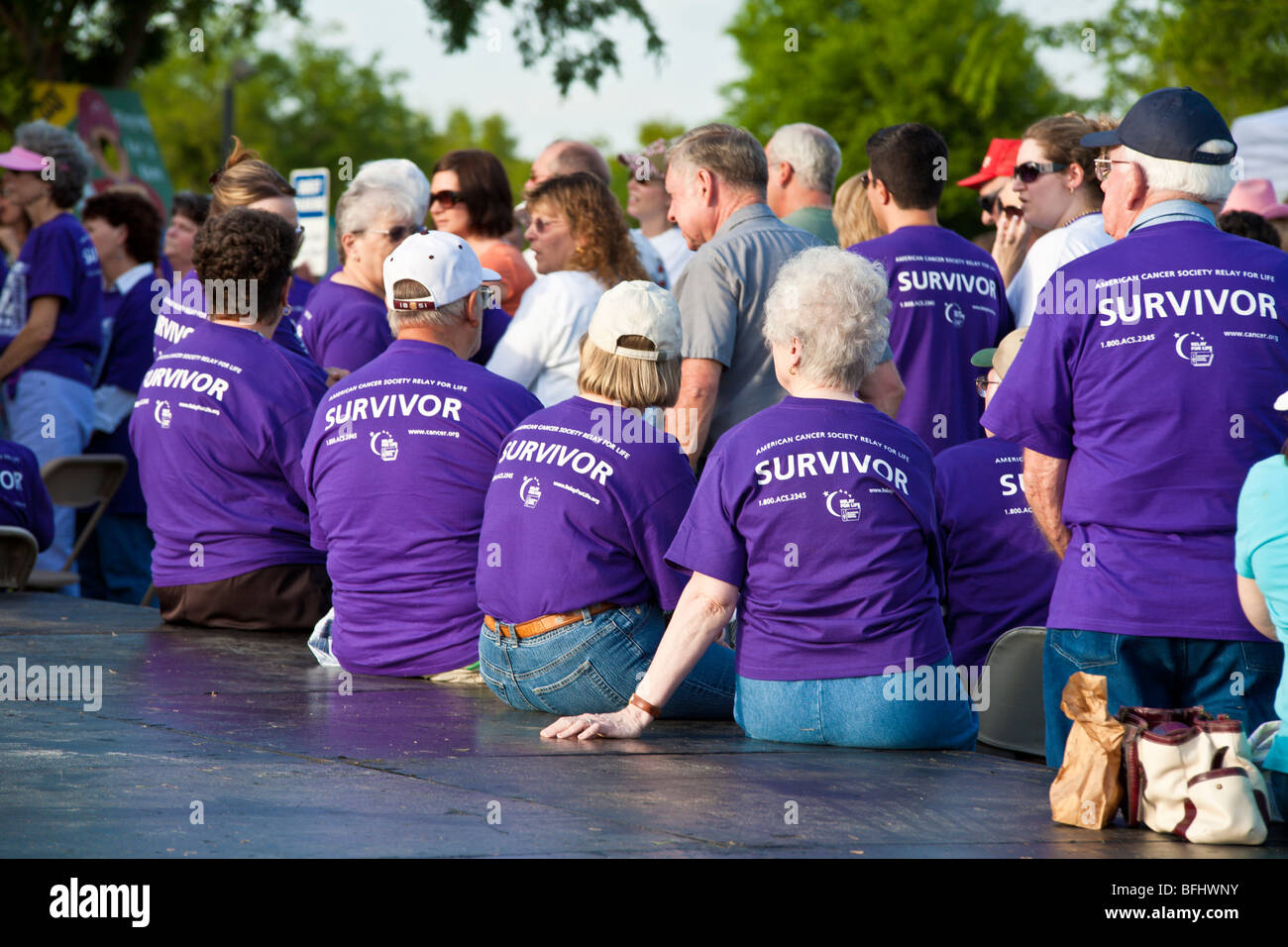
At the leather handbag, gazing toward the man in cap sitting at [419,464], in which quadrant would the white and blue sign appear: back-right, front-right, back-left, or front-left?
front-right

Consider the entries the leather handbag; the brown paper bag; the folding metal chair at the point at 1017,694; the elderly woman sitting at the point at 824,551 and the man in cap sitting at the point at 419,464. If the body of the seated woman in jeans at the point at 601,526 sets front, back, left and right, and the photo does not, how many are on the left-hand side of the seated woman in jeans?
1

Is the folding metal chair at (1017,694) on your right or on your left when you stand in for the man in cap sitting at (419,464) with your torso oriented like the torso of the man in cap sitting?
on your right

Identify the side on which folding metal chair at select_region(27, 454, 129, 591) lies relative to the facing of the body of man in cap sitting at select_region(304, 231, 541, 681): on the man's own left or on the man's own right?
on the man's own left

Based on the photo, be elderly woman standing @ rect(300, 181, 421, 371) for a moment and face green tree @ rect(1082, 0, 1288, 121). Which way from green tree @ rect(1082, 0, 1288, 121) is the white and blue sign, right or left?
left

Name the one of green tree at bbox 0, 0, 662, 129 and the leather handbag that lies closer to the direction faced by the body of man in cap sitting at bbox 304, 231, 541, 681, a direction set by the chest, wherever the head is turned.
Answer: the green tree

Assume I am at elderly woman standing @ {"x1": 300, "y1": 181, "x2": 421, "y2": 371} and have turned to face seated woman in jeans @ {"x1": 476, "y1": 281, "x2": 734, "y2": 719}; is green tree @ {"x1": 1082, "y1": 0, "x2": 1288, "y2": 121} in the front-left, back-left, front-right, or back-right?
back-left

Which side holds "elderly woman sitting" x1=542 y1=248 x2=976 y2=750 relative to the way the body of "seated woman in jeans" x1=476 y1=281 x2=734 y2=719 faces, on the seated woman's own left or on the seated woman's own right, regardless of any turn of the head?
on the seated woman's own right

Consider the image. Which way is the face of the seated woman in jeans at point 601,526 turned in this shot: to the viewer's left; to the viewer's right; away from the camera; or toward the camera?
away from the camera

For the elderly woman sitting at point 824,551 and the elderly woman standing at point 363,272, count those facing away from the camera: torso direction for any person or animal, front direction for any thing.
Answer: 1

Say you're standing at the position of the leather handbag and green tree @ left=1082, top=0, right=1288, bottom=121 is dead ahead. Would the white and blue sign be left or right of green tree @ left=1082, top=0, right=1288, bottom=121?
left

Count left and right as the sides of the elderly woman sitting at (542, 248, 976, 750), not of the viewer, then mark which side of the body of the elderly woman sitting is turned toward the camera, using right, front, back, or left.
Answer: back

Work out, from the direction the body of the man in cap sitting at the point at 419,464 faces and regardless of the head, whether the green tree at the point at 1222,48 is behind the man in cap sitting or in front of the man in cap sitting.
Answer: in front

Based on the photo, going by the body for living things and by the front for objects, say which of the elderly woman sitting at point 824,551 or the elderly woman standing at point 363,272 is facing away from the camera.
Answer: the elderly woman sitting at point 824,551

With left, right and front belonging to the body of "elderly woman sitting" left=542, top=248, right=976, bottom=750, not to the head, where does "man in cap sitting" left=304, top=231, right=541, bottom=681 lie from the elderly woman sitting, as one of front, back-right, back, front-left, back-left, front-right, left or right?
front-left

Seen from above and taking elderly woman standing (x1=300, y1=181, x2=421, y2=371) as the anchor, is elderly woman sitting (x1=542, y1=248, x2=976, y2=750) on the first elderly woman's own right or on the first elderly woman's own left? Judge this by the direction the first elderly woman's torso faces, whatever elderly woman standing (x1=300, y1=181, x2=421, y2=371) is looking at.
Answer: on the first elderly woman's own right
